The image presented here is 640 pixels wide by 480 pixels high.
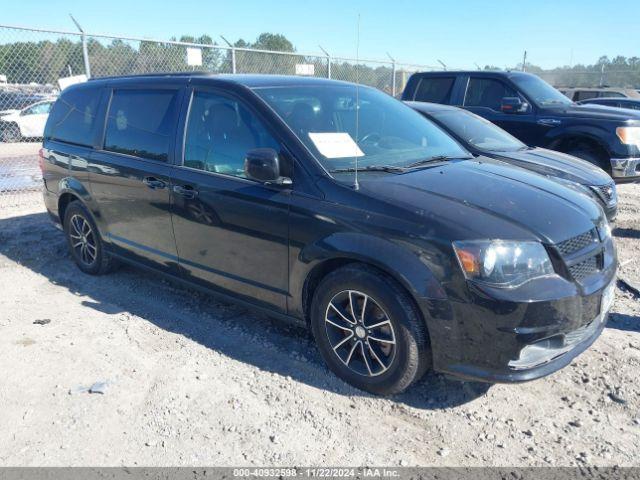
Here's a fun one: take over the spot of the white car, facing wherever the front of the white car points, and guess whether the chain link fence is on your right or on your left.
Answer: on your left

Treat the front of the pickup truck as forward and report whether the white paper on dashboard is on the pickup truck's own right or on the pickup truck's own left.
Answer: on the pickup truck's own right

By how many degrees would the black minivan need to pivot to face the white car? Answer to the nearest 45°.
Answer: approximately 180°

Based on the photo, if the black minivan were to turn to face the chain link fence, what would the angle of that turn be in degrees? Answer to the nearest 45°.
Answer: approximately 180°

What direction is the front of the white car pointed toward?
to the viewer's left

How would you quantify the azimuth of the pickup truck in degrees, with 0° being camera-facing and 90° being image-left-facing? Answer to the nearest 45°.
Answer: approximately 315°

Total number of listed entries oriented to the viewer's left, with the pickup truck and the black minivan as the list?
0

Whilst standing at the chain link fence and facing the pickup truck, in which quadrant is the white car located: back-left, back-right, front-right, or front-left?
back-left

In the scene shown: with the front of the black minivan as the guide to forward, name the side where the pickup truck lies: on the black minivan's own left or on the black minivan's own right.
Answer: on the black minivan's own left

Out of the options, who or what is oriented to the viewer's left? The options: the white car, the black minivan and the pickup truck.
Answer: the white car
